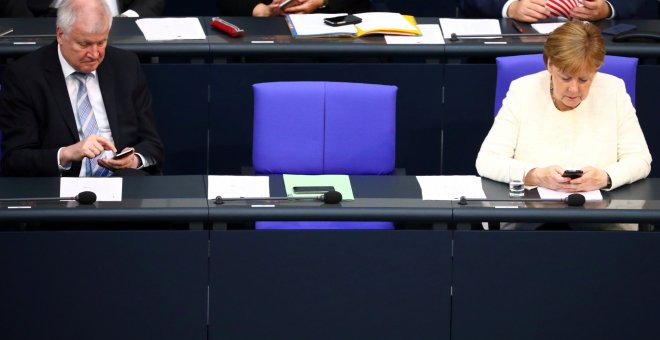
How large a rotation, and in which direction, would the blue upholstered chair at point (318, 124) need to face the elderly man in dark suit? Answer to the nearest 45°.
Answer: approximately 90° to its right

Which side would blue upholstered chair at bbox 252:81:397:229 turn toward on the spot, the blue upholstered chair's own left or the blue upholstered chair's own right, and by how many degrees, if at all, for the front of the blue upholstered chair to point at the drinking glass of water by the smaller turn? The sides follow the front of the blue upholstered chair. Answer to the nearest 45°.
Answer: approximately 45° to the blue upholstered chair's own left

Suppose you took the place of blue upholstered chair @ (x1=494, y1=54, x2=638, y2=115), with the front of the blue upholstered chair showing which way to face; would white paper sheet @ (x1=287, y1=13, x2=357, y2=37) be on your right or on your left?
on your right

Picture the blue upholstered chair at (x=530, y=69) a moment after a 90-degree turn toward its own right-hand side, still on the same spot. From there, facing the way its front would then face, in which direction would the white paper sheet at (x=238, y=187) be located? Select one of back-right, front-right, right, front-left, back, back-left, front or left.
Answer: front-left

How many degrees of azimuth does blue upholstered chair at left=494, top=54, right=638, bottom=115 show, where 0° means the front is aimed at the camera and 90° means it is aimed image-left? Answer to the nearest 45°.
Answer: approximately 0°

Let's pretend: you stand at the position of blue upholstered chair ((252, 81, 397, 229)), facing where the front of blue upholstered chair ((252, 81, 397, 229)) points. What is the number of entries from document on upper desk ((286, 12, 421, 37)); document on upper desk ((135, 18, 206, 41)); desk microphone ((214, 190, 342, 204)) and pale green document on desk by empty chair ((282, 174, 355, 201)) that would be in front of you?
2

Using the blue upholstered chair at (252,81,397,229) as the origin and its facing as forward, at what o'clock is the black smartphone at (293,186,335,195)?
The black smartphone is roughly at 12 o'clock from the blue upholstered chair.

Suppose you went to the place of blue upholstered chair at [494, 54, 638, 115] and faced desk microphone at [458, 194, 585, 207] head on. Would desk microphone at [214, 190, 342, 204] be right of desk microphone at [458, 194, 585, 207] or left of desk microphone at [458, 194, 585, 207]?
right

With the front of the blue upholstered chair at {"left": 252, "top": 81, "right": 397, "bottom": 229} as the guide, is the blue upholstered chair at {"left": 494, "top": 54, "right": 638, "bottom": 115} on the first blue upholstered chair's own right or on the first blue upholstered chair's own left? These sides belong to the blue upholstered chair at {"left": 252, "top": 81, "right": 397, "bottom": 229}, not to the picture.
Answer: on the first blue upholstered chair's own left

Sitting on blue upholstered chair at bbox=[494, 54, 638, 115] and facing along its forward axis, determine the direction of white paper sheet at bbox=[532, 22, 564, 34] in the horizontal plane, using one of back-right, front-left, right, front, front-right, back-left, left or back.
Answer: back

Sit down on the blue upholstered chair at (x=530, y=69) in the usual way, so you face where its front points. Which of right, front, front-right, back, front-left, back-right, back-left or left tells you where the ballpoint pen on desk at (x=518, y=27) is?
back

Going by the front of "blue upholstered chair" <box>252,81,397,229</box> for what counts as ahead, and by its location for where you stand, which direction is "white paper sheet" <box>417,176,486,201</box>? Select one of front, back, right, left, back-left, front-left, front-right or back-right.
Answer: front-left

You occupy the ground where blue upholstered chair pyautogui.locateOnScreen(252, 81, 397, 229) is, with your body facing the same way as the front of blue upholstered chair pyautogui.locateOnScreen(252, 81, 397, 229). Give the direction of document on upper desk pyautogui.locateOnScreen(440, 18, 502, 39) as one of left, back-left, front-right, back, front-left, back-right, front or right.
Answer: back-left

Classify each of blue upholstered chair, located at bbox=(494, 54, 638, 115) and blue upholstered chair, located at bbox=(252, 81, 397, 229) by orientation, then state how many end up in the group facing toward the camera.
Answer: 2

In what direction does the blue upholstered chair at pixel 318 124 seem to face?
toward the camera
